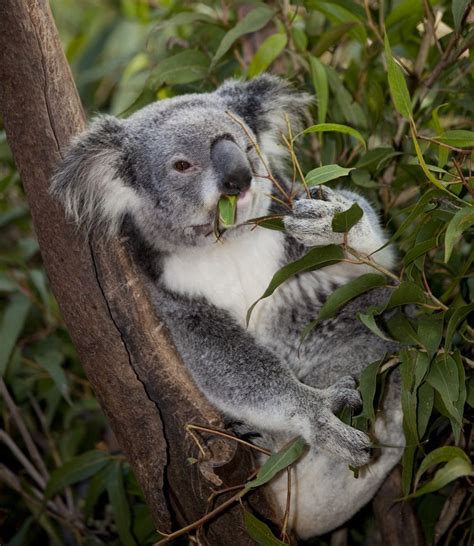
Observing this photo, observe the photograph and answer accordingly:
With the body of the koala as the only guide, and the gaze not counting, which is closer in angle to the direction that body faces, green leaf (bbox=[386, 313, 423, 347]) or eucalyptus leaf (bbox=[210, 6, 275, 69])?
the green leaf

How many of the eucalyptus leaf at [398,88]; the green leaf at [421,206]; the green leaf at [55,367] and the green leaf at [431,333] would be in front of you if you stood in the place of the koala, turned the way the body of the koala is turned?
3

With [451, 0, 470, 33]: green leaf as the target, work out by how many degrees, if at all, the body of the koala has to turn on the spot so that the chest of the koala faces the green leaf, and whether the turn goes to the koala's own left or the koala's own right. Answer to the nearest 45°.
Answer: approximately 45° to the koala's own left

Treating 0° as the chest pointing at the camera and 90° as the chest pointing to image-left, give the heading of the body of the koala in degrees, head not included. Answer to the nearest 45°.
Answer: approximately 315°

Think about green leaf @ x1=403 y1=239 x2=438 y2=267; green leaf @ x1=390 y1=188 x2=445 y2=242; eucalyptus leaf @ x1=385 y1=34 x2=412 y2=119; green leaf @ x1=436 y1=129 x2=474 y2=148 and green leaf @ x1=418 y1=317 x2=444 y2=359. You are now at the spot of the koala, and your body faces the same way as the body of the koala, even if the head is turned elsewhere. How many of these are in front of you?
5

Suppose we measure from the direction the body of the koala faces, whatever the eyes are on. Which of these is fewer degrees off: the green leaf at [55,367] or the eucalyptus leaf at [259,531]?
the eucalyptus leaf

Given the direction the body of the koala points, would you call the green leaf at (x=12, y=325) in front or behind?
behind

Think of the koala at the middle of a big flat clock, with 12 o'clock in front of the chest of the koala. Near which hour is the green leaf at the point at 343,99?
The green leaf is roughly at 9 o'clock from the koala.
